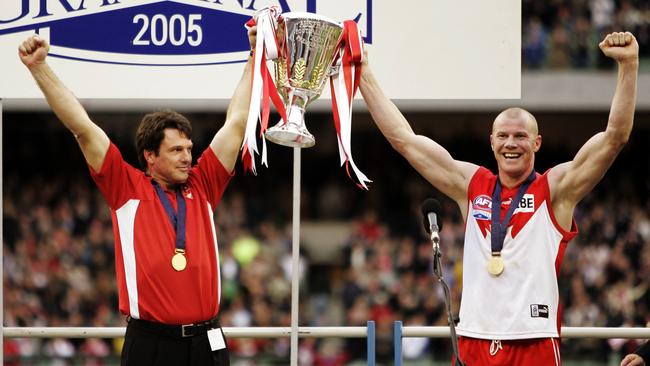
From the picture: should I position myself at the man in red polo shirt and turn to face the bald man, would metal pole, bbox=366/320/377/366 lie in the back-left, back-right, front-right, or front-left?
front-left

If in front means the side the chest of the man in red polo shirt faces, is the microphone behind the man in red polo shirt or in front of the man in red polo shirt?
in front

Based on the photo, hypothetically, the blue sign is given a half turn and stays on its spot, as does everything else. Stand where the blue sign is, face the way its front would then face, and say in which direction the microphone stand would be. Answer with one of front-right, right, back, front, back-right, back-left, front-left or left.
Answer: back-right

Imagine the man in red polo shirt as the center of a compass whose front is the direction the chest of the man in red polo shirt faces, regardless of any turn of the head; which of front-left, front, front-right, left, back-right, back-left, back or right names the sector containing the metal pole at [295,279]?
left

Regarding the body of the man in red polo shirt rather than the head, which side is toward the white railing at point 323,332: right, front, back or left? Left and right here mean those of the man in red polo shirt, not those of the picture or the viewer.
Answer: left

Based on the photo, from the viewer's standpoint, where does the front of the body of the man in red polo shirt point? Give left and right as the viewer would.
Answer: facing the viewer and to the right of the viewer

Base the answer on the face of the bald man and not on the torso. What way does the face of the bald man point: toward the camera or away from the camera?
toward the camera

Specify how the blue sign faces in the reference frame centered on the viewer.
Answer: facing the viewer

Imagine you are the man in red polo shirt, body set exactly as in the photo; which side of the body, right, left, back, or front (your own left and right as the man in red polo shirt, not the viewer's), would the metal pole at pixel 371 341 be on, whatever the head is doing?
left

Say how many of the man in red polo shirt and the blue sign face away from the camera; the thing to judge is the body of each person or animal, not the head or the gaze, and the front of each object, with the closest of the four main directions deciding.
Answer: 0

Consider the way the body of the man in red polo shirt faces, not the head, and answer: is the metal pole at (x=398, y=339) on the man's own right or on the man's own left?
on the man's own left

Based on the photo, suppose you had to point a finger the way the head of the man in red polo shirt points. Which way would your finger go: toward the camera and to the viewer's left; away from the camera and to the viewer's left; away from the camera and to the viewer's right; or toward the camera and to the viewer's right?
toward the camera and to the viewer's right

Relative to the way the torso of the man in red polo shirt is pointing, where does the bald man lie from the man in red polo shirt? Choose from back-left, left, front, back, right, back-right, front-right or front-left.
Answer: front-left
